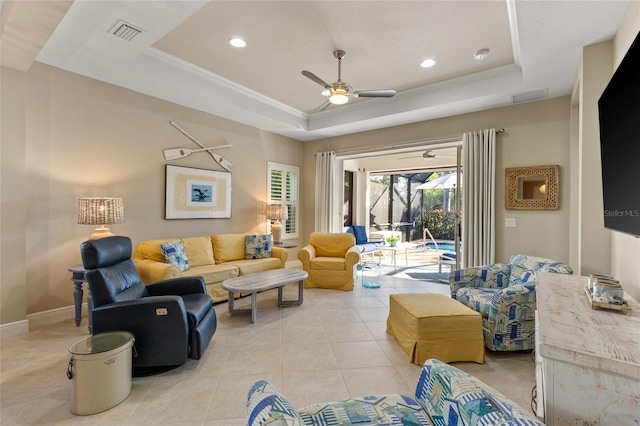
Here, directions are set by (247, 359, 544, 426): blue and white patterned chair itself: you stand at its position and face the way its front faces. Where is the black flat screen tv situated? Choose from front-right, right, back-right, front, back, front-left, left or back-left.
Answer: right

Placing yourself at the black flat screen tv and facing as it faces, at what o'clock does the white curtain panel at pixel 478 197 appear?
The white curtain panel is roughly at 2 o'clock from the black flat screen tv.

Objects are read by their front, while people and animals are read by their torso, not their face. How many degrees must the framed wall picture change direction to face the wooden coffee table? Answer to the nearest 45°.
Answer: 0° — it already faces it

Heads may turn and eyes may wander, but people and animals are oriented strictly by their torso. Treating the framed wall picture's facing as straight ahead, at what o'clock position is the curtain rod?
The curtain rod is roughly at 11 o'clock from the framed wall picture.

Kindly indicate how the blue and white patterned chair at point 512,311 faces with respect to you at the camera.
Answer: facing the viewer and to the left of the viewer

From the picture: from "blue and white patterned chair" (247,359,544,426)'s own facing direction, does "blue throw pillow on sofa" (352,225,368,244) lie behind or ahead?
ahead

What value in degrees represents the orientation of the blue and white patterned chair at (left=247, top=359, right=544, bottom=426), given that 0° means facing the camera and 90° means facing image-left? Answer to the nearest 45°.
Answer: approximately 135°

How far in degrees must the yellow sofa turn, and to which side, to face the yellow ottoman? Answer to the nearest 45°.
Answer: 0° — it already faces it

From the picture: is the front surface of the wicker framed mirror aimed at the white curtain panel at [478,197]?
no

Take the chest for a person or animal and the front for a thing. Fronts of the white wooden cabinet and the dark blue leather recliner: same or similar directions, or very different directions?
very different directions

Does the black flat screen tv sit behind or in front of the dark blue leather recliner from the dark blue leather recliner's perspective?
in front

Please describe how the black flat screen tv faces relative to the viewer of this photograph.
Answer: facing to the left of the viewer

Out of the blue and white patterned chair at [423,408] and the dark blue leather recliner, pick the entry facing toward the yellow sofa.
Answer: the blue and white patterned chair

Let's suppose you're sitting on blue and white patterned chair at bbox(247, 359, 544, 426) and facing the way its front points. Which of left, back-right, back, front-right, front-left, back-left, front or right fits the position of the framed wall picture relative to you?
front

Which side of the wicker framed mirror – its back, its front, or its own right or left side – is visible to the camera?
front

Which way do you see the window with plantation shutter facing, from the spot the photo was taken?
facing the viewer and to the right of the viewer

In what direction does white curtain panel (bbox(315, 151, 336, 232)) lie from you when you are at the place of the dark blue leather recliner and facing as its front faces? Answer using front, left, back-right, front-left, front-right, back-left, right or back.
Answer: left

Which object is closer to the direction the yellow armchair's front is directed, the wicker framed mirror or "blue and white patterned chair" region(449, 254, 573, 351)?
the blue and white patterned chair

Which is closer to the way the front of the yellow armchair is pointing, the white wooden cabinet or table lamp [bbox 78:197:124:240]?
the white wooden cabinet
